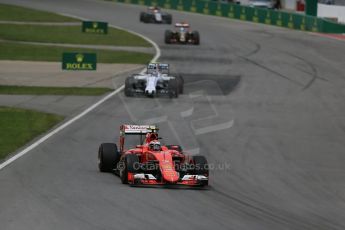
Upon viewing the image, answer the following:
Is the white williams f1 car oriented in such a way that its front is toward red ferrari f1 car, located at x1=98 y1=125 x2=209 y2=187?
yes

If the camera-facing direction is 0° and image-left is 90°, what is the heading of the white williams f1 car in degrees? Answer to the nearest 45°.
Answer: approximately 0°
